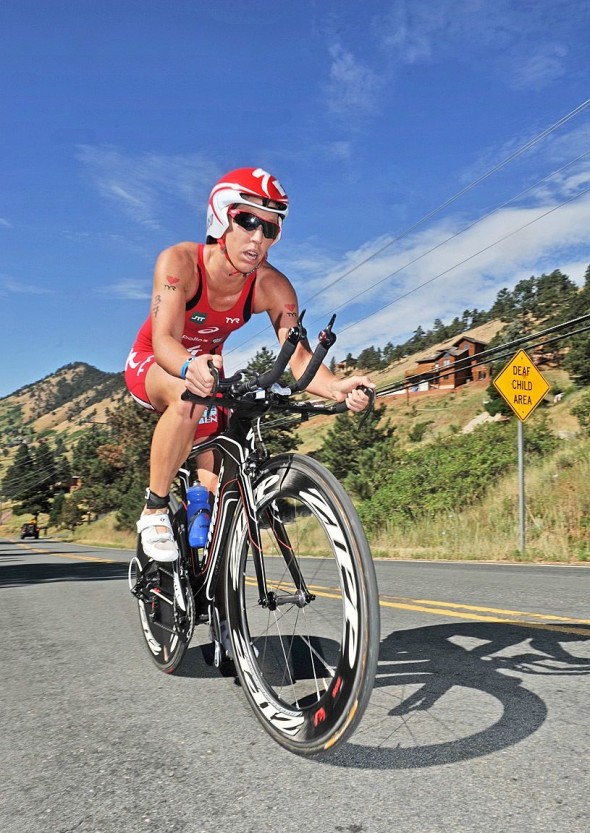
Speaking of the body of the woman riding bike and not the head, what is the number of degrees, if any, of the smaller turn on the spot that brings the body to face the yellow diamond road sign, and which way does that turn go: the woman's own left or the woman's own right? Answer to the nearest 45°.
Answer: approximately 90° to the woman's own left

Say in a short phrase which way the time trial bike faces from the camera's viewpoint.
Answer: facing the viewer and to the right of the viewer

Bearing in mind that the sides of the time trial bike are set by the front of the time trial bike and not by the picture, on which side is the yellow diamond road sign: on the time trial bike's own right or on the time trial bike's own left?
on the time trial bike's own left

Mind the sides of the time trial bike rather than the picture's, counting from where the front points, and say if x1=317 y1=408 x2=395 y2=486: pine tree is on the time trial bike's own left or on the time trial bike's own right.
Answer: on the time trial bike's own left

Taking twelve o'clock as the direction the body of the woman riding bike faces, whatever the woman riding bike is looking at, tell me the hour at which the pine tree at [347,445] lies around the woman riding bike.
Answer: The pine tree is roughly at 8 o'clock from the woman riding bike.
